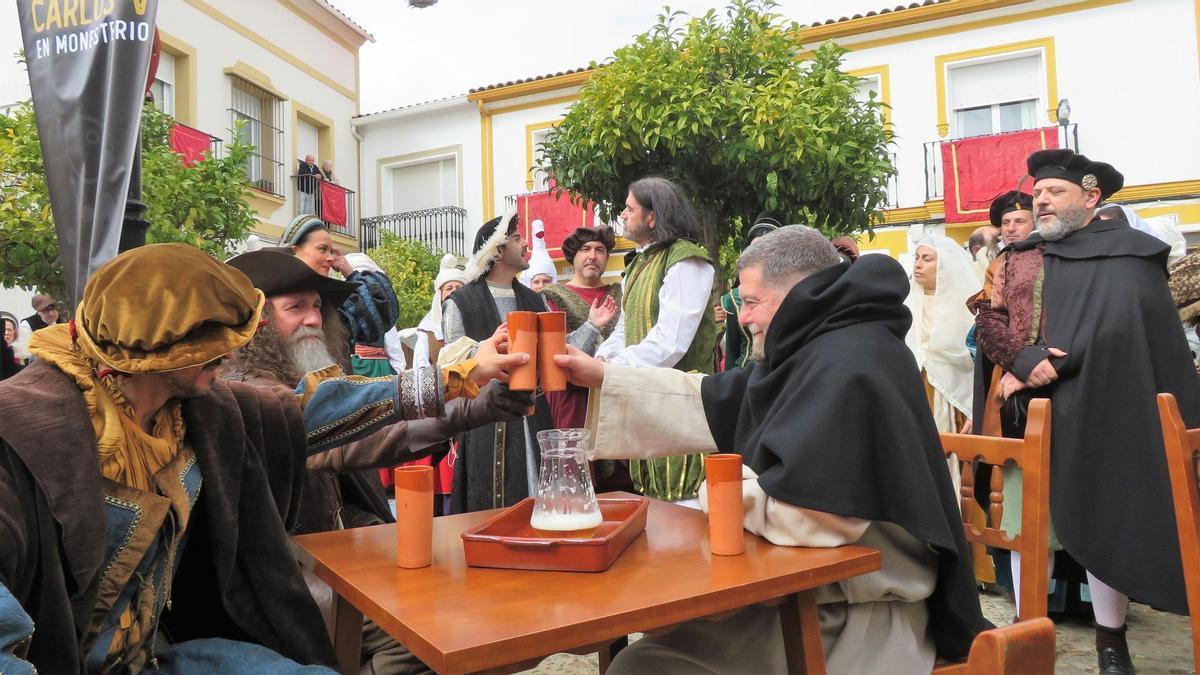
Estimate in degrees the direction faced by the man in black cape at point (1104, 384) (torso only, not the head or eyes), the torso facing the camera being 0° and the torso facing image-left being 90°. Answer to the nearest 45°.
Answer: approximately 45°

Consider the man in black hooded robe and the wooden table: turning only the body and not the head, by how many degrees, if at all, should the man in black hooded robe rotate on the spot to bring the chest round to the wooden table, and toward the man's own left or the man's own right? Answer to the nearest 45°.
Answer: approximately 45° to the man's own left

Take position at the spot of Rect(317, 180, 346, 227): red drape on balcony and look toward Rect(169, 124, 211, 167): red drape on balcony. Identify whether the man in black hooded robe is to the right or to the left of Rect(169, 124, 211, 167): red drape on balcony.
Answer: left

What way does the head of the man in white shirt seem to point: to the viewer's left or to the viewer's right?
to the viewer's left

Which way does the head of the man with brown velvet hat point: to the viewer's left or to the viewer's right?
to the viewer's right

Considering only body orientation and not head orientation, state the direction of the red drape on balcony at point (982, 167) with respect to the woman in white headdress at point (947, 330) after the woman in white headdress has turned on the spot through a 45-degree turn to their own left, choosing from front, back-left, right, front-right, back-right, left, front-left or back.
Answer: back

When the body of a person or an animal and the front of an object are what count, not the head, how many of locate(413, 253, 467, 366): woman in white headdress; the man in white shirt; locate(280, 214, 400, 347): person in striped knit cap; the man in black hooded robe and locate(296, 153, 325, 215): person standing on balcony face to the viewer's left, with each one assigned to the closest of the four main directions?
2

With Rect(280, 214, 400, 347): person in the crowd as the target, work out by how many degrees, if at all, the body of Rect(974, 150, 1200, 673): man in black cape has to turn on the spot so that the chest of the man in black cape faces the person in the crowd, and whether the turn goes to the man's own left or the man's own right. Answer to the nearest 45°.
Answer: approximately 45° to the man's own right

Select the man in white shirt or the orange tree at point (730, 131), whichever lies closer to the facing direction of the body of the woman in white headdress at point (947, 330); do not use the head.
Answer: the man in white shirt

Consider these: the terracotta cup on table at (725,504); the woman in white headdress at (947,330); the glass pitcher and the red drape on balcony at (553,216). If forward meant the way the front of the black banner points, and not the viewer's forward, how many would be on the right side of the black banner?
0

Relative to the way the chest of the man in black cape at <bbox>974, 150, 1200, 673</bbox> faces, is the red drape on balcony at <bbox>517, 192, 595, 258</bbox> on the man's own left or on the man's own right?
on the man's own right

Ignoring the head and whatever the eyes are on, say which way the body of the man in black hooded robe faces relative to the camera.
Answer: to the viewer's left

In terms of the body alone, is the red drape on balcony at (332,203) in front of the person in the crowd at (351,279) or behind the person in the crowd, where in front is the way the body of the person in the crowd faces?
behind

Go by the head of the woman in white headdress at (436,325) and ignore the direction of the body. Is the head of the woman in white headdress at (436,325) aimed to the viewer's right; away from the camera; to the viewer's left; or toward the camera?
toward the camera
